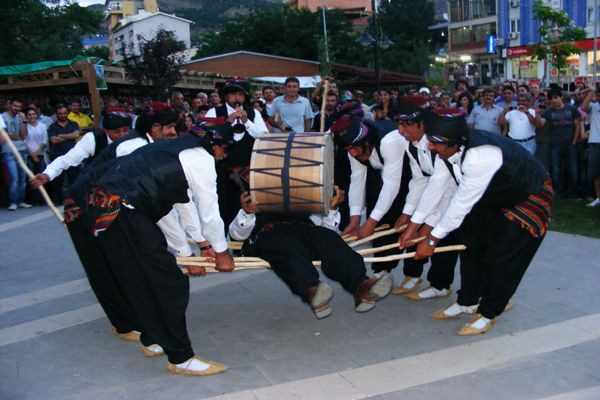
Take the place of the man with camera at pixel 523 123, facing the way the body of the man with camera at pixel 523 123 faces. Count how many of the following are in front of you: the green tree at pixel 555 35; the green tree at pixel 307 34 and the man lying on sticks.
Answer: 1

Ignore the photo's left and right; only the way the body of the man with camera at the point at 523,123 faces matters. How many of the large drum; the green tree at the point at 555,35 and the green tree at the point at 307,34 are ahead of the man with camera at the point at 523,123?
1

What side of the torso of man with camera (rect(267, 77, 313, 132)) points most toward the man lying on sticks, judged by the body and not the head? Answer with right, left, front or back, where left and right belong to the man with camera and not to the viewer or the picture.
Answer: front

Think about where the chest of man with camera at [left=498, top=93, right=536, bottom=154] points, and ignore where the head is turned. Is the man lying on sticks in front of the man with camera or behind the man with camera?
in front

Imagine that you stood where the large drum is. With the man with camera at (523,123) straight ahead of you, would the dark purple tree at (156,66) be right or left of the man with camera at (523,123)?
left

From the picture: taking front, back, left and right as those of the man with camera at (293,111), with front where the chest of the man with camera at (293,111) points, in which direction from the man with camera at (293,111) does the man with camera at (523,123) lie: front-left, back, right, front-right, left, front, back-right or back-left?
left

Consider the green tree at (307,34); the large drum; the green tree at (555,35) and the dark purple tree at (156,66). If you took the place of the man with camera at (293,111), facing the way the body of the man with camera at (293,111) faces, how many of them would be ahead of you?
1

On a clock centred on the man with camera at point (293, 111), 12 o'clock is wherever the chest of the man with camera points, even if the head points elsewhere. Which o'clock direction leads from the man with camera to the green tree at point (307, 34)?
The green tree is roughly at 6 o'clock from the man with camera.

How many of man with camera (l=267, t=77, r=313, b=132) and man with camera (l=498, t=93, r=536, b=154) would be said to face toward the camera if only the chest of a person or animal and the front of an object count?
2

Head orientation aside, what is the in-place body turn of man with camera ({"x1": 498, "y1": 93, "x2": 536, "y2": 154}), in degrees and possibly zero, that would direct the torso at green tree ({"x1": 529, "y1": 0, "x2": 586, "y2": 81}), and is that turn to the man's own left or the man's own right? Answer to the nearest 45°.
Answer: approximately 180°

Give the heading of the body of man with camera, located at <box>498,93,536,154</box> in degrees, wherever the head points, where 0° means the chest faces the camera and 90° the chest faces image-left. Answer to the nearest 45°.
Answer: approximately 0°

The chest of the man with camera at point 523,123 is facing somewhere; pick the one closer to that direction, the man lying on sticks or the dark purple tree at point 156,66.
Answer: the man lying on sticks

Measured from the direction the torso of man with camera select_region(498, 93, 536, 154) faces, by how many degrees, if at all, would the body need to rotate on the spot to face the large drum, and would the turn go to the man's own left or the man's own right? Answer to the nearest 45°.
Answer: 0° — they already face it
